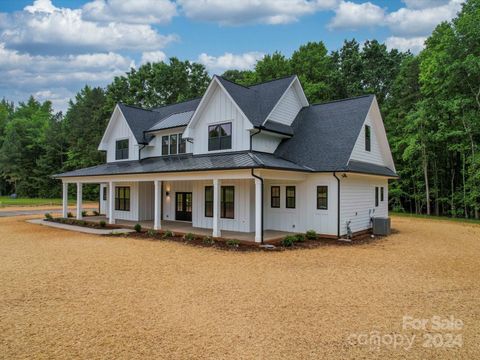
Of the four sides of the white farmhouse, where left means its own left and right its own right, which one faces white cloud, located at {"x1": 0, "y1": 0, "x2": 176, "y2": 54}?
right

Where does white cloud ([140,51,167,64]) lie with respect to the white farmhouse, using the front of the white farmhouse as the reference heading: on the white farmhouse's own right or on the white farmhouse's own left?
on the white farmhouse's own right

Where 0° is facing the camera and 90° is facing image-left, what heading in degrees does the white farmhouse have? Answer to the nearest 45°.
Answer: approximately 45°

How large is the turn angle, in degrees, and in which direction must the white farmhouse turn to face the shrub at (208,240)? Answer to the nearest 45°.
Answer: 0° — it already faces it

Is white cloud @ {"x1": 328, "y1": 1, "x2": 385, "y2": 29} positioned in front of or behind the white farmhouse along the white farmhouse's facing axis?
behind

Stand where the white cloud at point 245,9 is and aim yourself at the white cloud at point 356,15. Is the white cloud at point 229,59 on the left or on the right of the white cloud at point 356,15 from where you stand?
left

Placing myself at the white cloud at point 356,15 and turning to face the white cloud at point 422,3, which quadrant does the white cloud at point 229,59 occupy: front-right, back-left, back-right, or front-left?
back-left

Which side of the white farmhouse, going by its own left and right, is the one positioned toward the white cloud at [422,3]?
back

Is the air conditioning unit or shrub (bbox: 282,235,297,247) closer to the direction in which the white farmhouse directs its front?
the shrub

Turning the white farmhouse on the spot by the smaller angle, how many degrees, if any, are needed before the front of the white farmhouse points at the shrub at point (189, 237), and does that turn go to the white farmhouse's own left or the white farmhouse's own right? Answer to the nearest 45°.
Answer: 0° — it already faces it
